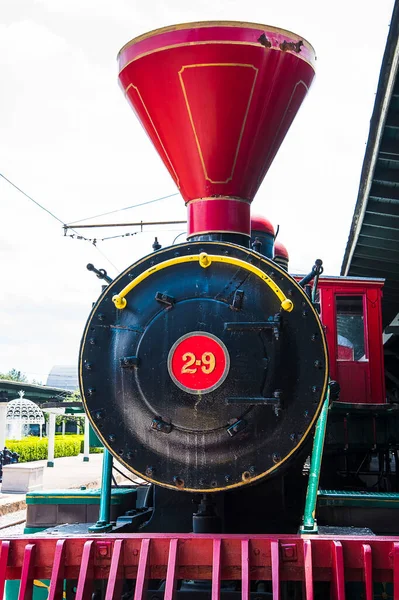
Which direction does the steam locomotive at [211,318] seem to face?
toward the camera

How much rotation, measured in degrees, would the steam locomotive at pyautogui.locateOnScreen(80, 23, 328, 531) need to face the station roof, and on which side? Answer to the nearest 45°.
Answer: approximately 135° to its left

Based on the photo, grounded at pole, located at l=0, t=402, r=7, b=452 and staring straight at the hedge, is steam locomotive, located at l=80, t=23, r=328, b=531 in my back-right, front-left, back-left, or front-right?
back-right

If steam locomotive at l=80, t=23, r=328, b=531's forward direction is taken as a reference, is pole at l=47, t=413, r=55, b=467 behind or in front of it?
behind

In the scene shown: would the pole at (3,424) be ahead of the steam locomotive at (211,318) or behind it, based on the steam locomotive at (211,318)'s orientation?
behind

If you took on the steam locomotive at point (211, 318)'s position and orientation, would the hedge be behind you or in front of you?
behind
